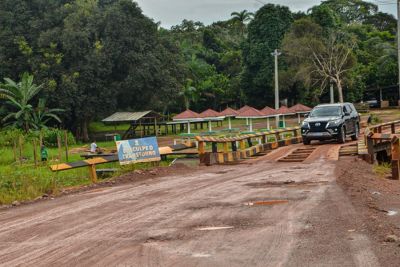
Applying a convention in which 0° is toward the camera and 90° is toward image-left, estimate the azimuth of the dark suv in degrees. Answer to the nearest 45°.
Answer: approximately 45°

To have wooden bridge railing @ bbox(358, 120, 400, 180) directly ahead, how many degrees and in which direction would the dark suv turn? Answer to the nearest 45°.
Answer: approximately 45° to its left

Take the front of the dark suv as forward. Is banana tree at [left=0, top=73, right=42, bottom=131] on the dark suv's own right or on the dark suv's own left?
on the dark suv's own right

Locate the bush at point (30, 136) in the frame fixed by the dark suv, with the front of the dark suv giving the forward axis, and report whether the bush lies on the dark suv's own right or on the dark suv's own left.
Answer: on the dark suv's own right
